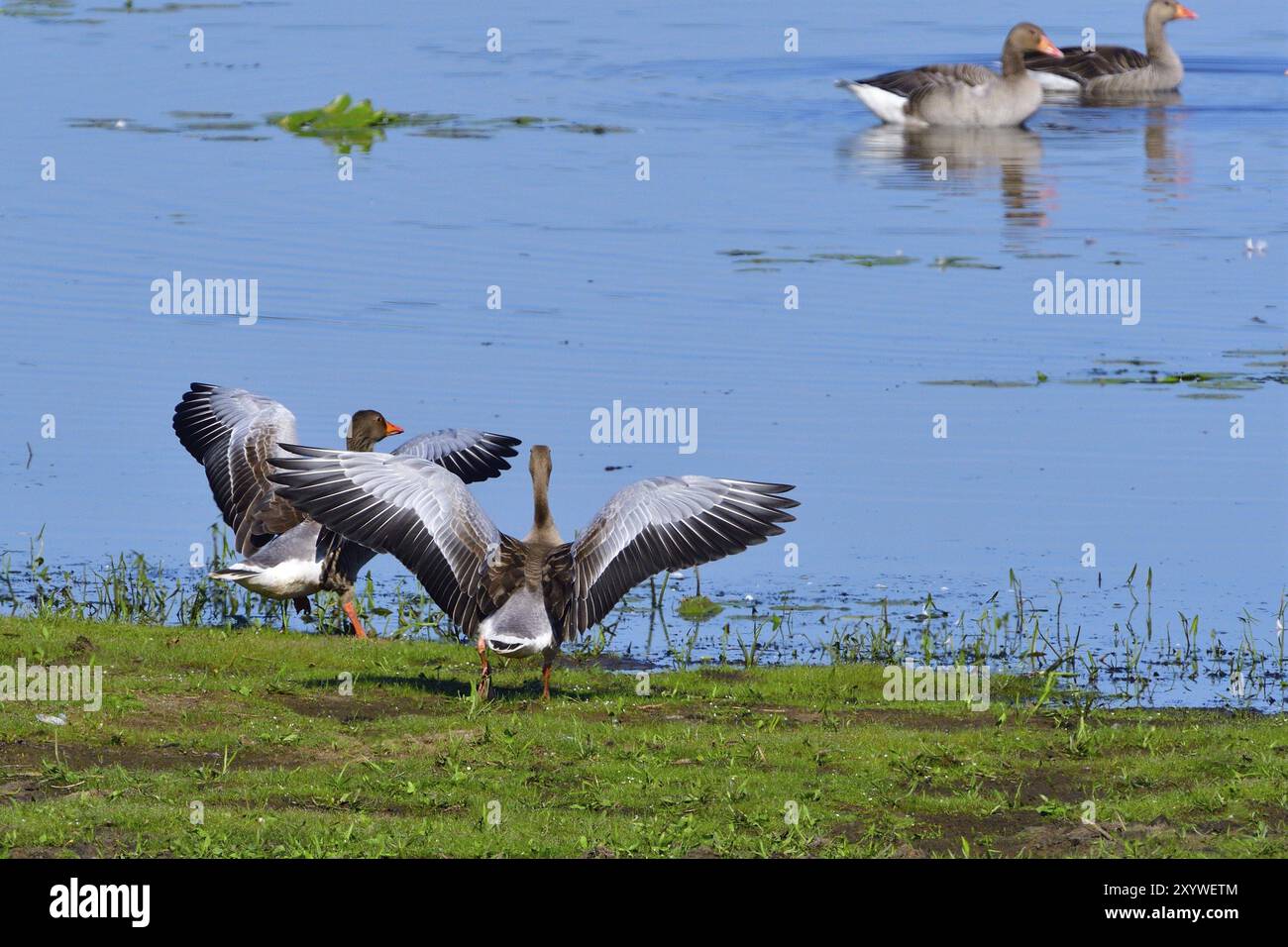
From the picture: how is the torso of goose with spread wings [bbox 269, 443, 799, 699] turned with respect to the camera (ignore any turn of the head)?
away from the camera

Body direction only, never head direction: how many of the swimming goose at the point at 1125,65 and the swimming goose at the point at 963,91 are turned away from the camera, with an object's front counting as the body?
0

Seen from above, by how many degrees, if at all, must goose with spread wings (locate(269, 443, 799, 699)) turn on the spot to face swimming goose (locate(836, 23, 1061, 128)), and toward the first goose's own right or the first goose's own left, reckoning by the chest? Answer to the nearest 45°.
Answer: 0° — it already faces it

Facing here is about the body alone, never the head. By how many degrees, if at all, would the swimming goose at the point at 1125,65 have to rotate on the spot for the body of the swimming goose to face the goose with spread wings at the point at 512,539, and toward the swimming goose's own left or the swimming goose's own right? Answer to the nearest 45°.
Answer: approximately 90° to the swimming goose's own right

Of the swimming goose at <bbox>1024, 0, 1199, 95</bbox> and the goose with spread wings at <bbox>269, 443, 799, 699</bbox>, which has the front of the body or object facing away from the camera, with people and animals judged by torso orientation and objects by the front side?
the goose with spread wings

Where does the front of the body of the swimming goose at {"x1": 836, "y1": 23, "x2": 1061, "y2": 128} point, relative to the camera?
to the viewer's right

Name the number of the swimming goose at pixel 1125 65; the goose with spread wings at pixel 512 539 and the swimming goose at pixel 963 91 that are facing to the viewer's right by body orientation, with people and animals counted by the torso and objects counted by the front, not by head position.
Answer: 2

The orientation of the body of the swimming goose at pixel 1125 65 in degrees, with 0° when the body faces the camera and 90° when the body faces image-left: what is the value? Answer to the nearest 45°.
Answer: approximately 270°

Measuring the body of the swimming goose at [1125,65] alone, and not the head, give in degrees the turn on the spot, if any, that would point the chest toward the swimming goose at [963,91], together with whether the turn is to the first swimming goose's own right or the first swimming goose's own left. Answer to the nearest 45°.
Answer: approximately 135° to the first swimming goose's own right

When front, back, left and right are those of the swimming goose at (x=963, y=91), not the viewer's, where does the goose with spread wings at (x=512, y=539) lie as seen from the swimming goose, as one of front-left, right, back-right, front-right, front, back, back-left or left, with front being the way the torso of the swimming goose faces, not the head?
right

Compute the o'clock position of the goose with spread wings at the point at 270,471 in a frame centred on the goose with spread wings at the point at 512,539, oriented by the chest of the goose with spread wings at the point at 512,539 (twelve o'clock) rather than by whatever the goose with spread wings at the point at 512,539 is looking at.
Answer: the goose with spread wings at the point at 270,471 is roughly at 11 o'clock from the goose with spread wings at the point at 512,539.

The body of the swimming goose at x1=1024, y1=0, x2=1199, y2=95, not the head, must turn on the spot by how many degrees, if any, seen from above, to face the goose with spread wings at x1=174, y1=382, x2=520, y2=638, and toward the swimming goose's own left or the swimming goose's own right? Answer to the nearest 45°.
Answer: approximately 90° to the swimming goose's own right

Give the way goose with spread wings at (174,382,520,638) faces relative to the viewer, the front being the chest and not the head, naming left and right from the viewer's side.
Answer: facing away from the viewer and to the right of the viewer

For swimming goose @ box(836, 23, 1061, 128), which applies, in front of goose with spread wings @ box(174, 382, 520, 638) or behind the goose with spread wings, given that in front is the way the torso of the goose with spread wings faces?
in front

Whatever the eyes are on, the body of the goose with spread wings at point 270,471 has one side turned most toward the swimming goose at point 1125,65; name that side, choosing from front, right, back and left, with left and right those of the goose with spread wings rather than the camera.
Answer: front
